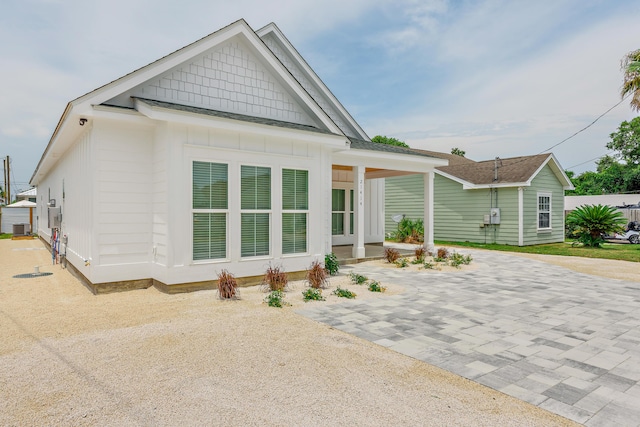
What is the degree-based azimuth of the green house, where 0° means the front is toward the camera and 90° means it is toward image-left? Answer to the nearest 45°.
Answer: approximately 315°

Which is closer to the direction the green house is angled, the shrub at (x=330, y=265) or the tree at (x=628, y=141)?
the shrub

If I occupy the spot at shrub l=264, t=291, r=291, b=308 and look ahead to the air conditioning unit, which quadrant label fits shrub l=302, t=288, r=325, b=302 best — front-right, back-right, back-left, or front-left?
back-right

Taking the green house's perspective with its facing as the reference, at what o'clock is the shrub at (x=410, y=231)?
The shrub is roughly at 4 o'clock from the green house.

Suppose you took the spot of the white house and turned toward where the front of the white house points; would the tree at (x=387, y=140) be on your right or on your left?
on your left

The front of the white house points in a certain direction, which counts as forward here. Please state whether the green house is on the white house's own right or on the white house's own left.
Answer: on the white house's own left

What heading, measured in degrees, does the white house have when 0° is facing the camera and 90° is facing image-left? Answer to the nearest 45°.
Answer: approximately 315°
